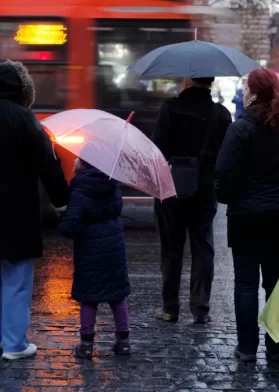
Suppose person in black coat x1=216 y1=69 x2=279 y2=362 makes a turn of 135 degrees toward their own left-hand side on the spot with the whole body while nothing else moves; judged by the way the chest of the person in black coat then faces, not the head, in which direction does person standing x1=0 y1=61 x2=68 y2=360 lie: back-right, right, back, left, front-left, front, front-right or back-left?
right

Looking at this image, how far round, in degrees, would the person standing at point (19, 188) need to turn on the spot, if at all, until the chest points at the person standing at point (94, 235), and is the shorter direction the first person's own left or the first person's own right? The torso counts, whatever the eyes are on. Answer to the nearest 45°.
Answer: approximately 45° to the first person's own right

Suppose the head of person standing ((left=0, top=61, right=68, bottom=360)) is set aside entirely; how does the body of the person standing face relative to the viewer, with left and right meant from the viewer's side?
facing away from the viewer and to the right of the viewer

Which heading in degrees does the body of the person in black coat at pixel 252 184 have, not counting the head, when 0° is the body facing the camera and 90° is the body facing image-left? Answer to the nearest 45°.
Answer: approximately 135°

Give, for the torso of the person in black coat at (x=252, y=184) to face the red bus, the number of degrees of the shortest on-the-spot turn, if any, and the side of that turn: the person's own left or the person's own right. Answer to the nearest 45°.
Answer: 0° — they already face it

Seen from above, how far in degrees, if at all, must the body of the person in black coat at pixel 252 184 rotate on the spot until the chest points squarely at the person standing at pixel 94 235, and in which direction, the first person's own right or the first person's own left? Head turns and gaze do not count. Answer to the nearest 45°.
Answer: approximately 45° to the first person's own left

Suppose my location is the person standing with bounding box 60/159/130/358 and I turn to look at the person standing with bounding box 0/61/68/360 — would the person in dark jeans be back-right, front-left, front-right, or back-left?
back-right
